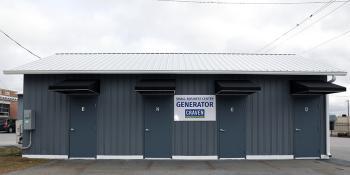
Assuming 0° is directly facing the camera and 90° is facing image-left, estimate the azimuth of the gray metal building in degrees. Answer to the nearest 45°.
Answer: approximately 0°
